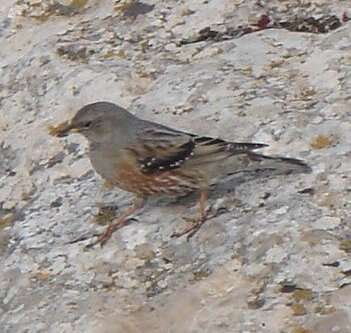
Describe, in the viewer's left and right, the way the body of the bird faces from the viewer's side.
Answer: facing to the left of the viewer
